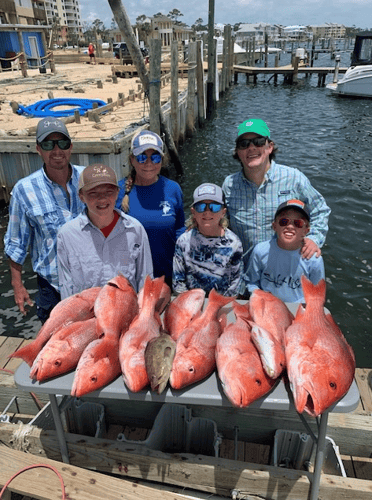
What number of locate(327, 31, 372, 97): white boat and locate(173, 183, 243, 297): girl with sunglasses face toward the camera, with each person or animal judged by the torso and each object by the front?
1

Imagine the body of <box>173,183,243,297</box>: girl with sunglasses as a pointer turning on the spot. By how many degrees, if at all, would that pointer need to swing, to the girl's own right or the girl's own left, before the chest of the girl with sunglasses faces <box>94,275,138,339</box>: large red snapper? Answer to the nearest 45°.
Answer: approximately 45° to the girl's own right

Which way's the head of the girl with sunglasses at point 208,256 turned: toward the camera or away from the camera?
toward the camera

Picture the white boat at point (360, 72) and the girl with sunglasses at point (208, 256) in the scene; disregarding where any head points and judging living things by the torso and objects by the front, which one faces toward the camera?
the girl with sunglasses
